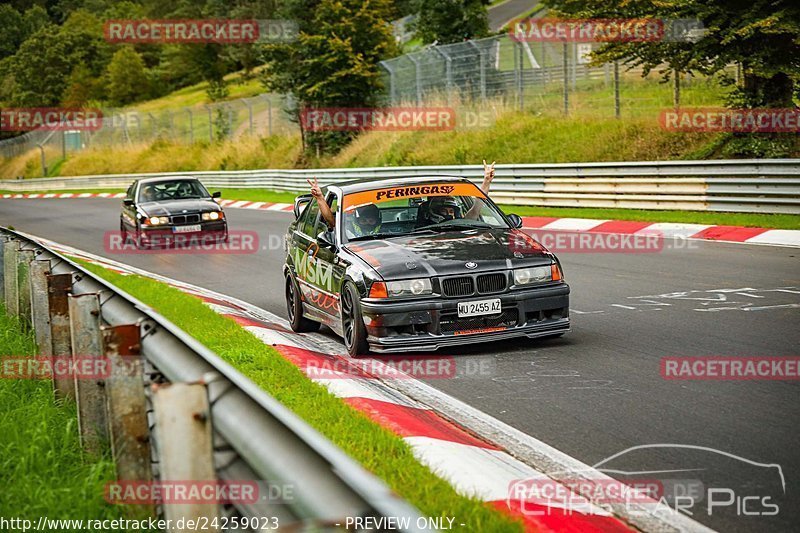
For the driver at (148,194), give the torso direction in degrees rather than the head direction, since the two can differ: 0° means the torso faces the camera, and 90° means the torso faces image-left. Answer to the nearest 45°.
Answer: approximately 315°

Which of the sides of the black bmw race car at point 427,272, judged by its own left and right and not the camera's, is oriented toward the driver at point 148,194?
back

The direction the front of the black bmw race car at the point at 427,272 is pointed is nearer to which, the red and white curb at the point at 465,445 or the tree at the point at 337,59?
the red and white curb

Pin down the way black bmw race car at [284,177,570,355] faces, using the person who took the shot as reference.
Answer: facing the viewer and to the right of the viewer

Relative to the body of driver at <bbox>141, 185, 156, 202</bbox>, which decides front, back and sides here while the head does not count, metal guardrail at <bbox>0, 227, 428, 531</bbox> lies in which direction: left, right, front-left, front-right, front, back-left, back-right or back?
front-right

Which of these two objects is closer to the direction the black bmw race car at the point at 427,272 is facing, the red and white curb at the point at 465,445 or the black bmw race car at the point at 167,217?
the red and white curb

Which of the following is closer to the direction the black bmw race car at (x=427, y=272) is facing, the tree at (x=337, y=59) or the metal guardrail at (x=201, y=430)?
the metal guardrail

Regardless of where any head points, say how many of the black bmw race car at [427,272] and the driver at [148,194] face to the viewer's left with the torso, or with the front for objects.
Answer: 0

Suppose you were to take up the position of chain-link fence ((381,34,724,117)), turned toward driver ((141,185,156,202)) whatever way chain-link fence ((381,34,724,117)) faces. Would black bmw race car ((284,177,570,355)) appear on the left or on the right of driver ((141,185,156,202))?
left

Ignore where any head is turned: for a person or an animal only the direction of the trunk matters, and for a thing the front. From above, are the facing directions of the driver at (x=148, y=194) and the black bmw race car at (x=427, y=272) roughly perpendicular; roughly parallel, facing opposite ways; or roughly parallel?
roughly parallel

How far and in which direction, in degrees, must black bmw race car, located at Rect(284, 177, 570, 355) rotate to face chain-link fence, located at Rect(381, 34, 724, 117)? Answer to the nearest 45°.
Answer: approximately 135° to its left
